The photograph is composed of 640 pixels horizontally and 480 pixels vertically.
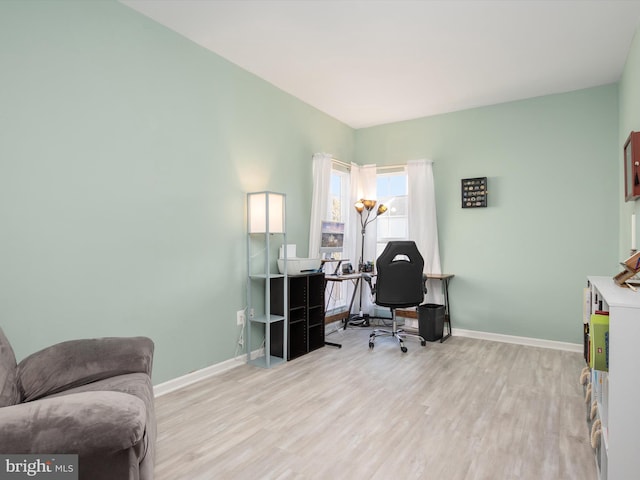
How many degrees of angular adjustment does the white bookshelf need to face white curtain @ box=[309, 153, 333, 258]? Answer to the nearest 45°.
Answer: approximately 45° to its right

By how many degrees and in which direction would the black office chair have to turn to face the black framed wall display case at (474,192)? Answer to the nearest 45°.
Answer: approximately 45° to its right

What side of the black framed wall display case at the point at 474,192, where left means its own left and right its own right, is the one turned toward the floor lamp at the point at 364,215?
right

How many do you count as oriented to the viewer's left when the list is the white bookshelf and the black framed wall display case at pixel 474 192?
1

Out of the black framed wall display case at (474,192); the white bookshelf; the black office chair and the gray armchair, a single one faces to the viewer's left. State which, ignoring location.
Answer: the white bookshelf

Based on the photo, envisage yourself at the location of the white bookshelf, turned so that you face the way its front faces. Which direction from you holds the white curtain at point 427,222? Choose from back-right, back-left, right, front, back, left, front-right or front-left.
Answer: front-right

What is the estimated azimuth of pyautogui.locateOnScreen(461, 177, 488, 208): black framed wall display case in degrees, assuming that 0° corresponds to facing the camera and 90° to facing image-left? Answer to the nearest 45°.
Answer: approximately 0°

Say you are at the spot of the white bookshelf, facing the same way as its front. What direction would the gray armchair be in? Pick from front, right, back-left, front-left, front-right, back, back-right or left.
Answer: front-left

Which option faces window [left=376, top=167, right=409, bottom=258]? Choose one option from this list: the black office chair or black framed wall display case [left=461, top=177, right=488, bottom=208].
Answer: the black office chair

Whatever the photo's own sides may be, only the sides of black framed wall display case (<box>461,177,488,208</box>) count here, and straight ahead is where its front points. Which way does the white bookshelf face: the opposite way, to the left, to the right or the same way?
to the right

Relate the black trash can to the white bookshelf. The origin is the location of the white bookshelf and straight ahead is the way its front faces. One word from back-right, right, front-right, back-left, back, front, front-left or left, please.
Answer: front-right

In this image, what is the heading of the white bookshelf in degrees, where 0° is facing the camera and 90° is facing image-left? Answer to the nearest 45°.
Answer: approximately 90°

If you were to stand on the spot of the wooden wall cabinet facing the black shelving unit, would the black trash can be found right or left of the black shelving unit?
right

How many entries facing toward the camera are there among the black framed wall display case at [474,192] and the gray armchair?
1

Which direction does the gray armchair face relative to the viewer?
to the viewer's right
